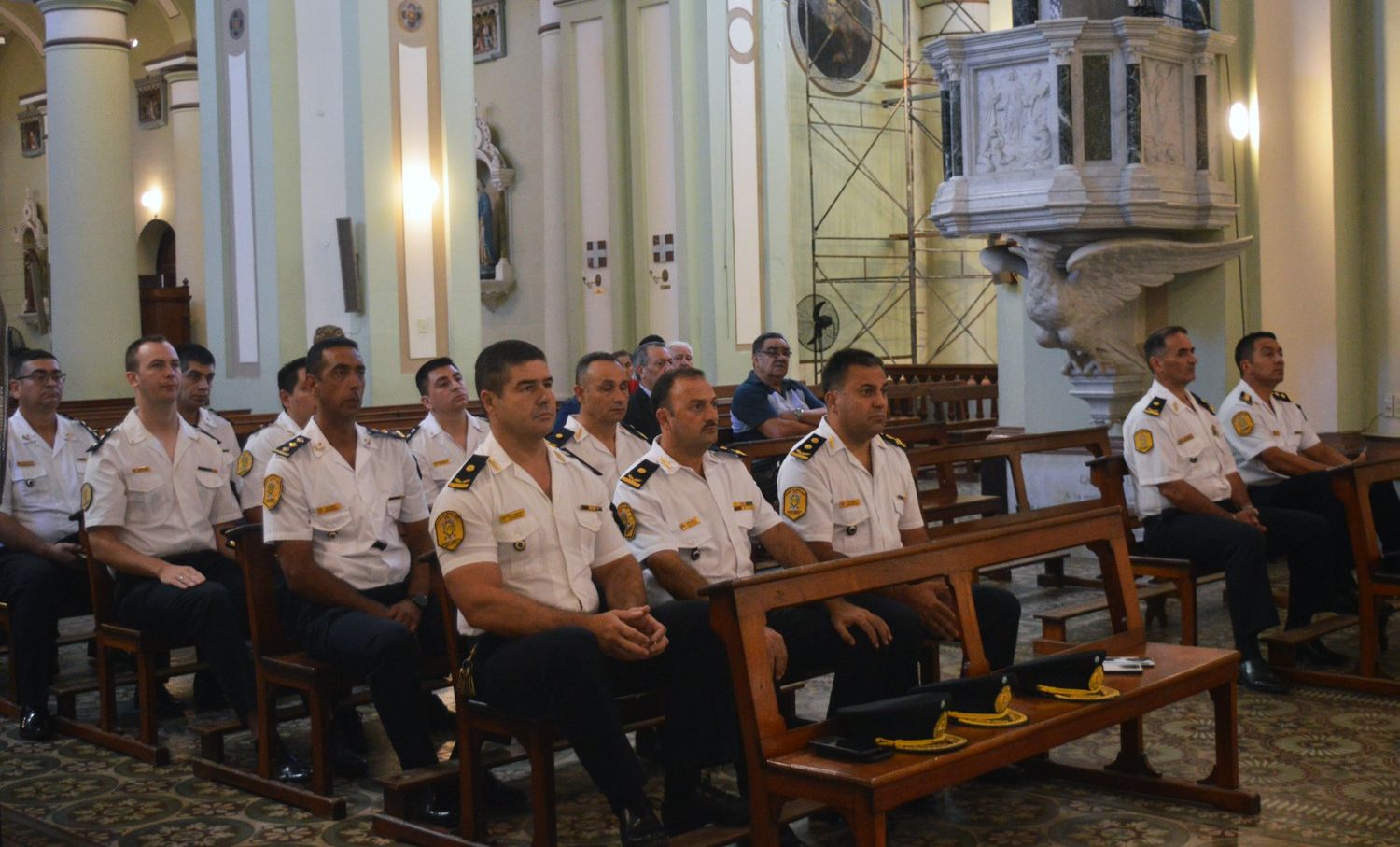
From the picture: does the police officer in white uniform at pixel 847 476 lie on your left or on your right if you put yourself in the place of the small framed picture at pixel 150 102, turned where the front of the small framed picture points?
on your left

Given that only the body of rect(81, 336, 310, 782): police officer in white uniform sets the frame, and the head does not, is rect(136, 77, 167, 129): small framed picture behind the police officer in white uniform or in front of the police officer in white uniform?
behind
